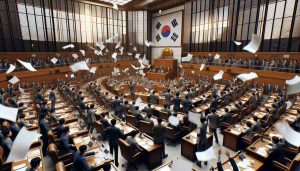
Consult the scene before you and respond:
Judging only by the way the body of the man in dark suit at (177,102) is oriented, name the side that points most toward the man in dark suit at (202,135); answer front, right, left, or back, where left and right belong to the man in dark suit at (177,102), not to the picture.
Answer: back

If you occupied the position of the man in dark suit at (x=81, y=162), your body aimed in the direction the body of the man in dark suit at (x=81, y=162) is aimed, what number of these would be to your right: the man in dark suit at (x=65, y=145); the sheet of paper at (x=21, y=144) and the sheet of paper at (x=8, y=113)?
0

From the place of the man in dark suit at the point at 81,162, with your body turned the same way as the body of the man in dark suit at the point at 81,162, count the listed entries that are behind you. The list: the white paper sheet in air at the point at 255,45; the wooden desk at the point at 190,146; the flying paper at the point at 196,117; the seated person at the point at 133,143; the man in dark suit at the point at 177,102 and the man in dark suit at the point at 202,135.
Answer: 0

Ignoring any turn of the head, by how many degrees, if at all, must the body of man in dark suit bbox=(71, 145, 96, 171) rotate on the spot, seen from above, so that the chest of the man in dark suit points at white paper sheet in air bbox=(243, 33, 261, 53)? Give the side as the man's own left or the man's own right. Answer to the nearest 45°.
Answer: approximately 45° to the man's own right

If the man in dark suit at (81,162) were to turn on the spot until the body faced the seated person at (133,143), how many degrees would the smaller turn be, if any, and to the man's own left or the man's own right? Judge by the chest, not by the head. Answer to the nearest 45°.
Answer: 0° — they already face them

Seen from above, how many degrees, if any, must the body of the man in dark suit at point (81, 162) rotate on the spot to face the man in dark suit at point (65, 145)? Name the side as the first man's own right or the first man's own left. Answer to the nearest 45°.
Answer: approximately 45° to the first man's own left

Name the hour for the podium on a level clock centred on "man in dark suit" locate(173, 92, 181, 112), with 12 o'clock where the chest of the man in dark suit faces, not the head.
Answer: The podium is roughly at 12 o'clock from the man in dark suit.

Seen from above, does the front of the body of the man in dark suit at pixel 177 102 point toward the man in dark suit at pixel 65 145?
no

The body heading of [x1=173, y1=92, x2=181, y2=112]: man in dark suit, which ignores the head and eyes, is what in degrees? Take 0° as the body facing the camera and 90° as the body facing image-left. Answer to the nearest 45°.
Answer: approximately 180°

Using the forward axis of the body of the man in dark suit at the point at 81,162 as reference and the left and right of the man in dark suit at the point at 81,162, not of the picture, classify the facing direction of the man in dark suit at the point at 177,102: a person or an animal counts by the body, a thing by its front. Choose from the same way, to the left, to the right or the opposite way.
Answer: the same way

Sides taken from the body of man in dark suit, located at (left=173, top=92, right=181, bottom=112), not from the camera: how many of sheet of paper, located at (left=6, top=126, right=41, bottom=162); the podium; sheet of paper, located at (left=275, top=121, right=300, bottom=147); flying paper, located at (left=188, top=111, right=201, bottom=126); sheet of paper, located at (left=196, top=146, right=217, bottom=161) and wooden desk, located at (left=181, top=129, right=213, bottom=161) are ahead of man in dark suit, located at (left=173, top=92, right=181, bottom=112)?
1

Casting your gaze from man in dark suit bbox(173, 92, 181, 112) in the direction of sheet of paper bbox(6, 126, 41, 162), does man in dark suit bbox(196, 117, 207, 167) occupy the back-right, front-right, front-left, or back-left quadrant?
front-left

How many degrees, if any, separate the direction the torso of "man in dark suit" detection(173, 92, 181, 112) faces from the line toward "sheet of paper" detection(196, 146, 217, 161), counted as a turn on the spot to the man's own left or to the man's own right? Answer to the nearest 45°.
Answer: approximately 180°

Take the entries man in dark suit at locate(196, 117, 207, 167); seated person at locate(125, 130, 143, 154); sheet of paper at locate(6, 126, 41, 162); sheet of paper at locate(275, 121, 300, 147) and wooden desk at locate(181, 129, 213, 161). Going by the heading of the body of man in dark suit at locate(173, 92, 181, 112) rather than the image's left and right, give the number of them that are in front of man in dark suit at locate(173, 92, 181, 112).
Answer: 0

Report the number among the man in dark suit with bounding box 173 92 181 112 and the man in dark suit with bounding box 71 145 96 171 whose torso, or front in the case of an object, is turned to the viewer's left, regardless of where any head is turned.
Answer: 0
